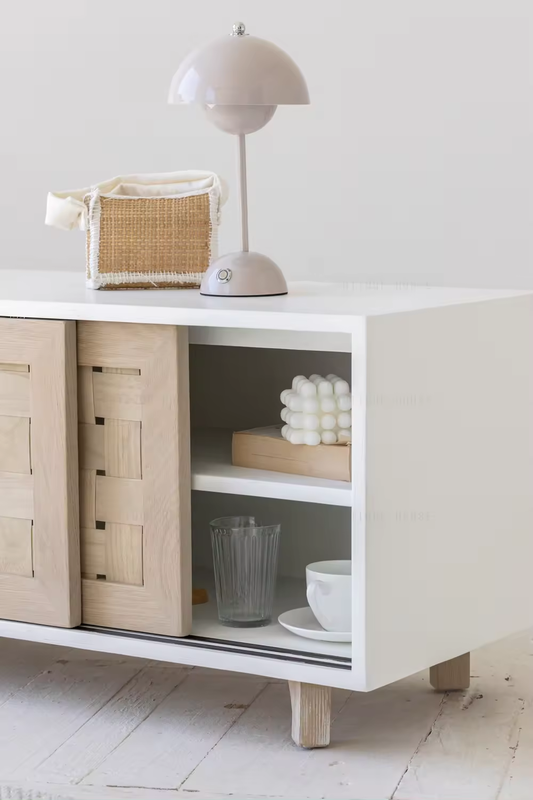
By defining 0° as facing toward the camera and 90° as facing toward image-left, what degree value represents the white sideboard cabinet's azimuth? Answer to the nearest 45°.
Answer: approximately 45°
